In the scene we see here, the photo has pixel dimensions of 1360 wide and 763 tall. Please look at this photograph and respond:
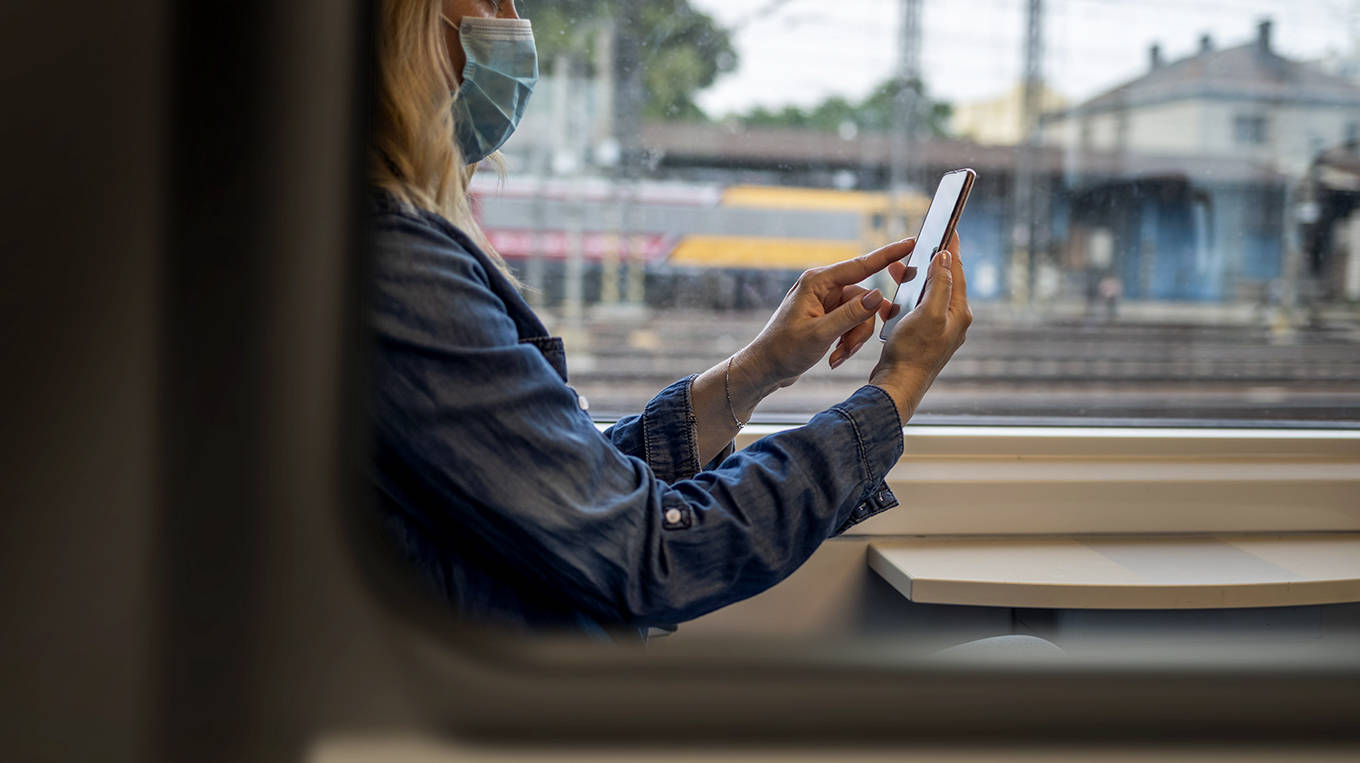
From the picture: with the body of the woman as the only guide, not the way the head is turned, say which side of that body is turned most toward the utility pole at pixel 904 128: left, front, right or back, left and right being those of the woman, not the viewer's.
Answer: left

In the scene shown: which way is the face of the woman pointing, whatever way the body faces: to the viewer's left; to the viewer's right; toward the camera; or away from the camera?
to the viewer's right

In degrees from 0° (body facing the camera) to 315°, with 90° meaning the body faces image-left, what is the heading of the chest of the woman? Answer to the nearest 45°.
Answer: approximately 270°

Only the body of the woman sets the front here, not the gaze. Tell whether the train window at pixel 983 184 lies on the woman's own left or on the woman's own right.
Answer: on the woman's own left

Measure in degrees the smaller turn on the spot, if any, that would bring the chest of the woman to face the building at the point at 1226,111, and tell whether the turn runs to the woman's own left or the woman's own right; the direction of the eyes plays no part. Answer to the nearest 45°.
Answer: approximately 45° to the woman's own left

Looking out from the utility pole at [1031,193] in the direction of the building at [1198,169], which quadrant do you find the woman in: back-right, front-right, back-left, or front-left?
back-right

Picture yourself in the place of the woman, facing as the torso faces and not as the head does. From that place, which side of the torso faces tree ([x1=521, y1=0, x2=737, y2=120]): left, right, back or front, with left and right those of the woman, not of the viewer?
left
